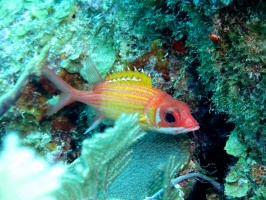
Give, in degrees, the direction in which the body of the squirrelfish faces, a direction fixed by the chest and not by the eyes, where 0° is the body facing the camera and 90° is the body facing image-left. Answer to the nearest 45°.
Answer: approximately 270°
